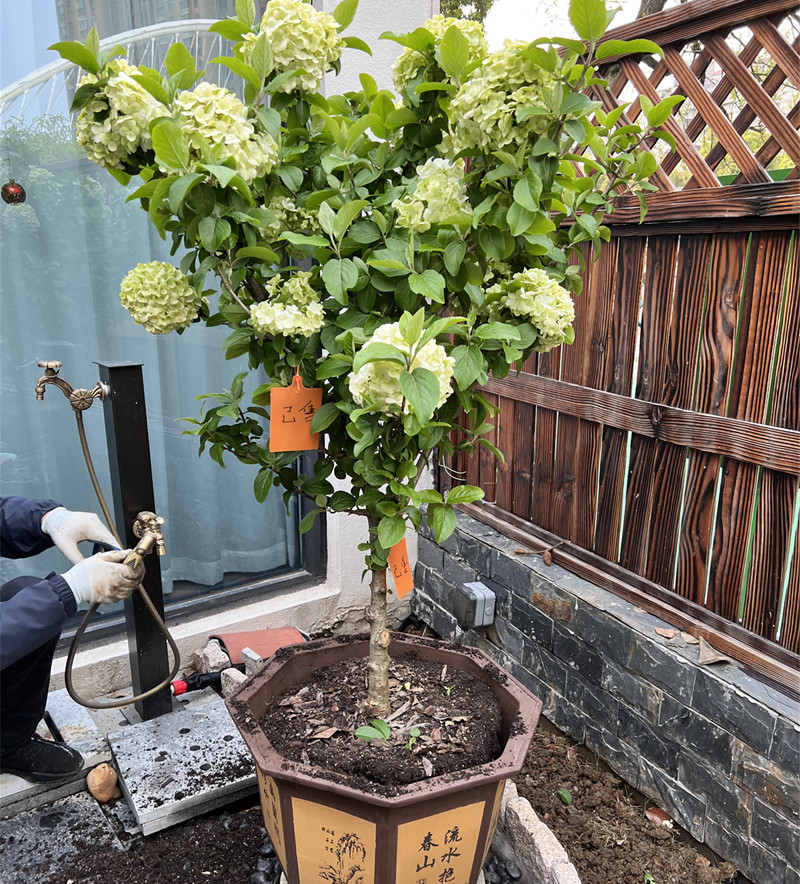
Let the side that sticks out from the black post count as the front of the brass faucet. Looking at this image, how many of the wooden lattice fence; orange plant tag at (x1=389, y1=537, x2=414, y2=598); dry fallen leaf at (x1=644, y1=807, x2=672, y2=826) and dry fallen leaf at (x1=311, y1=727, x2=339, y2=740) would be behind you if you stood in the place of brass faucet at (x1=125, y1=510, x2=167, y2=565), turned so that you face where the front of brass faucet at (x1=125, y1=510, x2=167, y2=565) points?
0

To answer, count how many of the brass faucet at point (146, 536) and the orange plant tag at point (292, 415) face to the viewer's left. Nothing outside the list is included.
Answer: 0

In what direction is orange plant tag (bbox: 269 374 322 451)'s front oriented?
toward the camera

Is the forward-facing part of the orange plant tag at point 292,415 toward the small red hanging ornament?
no

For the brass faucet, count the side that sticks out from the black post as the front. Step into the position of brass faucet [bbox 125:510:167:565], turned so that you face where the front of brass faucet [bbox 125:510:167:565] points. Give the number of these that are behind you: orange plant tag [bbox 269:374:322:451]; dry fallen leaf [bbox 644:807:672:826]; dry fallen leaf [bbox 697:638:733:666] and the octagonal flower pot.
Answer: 0

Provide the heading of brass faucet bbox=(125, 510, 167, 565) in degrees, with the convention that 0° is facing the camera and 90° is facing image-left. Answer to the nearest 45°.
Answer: approximately 315°

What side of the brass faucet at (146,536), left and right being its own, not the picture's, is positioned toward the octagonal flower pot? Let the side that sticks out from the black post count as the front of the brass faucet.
front

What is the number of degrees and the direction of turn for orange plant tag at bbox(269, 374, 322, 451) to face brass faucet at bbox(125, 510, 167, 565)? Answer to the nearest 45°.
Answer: approximately 135° to its right

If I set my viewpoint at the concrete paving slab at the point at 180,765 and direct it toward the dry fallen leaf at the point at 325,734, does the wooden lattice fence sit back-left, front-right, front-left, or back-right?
front-left

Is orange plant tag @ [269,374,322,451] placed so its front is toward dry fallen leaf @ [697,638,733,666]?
no

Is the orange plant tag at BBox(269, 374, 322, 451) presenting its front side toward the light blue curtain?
no
